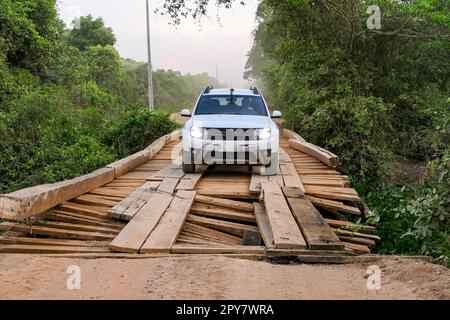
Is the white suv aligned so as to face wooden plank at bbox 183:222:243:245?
yes

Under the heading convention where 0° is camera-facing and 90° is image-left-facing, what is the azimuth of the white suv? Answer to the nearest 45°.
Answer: approximately 0°

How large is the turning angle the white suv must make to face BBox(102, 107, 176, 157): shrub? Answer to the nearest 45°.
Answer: approximately 135° to its right
